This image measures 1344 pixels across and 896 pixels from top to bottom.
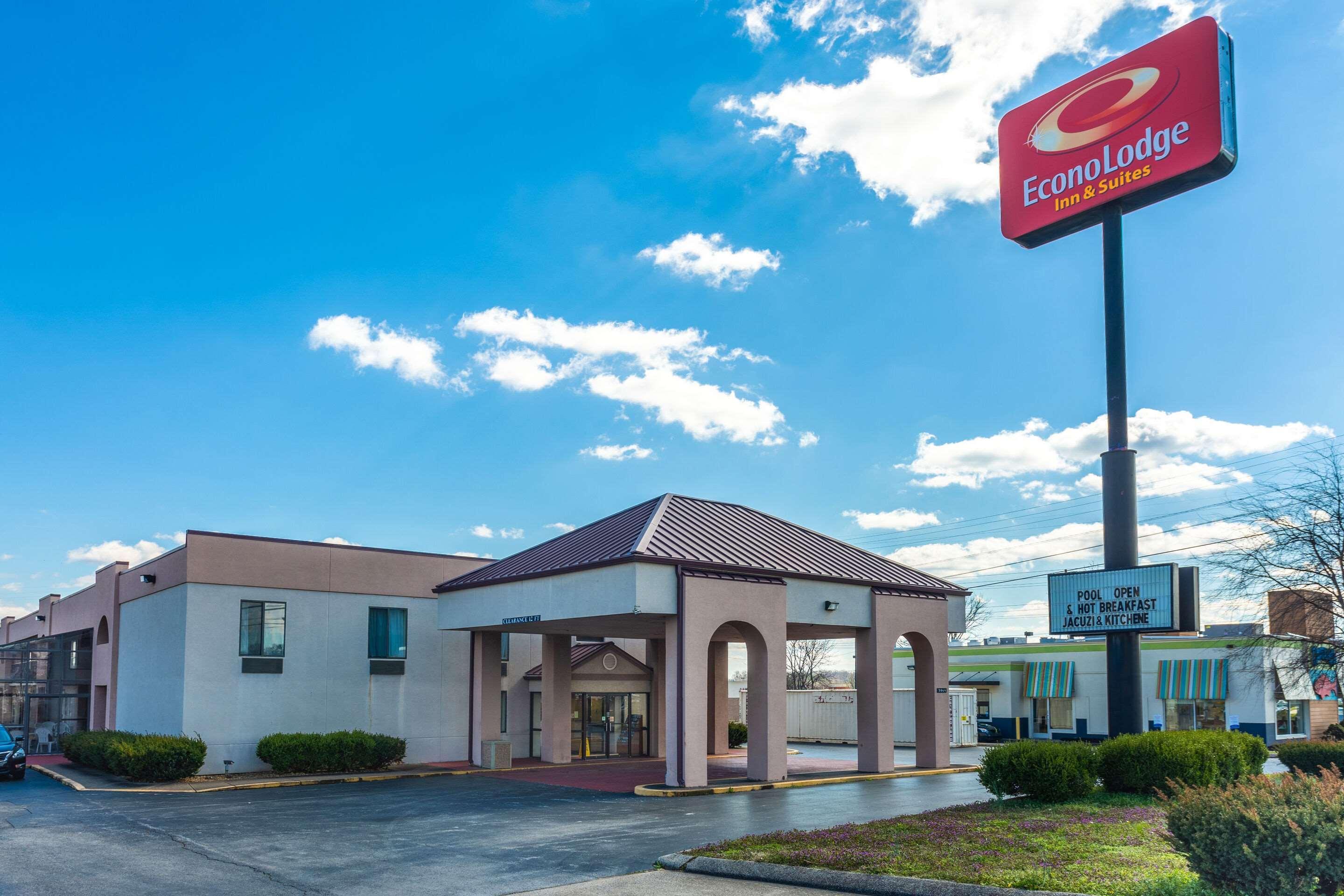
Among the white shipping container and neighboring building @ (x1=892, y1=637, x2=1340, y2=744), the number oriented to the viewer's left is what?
0

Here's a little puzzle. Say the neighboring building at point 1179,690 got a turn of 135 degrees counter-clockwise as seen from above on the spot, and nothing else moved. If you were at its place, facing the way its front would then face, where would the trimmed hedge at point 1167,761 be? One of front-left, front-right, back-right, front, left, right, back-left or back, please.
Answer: back-right

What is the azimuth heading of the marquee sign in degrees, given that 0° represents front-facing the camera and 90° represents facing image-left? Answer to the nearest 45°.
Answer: approximately 45°

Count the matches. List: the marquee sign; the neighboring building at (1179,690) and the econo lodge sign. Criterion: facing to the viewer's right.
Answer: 0

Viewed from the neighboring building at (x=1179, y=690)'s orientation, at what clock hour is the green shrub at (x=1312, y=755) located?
The green shrub is roughly at 12 o'clock from the neighboring building.

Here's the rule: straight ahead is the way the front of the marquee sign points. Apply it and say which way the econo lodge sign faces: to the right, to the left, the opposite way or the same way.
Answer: the same way

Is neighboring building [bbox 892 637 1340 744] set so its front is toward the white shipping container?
no

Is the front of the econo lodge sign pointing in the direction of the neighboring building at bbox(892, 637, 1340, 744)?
no

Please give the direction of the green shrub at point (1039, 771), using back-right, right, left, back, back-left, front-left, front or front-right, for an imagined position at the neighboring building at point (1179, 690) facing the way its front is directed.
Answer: front

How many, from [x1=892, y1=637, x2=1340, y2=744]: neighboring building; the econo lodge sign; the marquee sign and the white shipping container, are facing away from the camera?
0

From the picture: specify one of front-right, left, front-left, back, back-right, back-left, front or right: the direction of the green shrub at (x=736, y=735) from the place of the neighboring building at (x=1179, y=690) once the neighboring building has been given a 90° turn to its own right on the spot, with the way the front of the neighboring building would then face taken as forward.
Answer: front-left

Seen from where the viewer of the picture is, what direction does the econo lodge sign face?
facing the viewer and to the left of the viewer

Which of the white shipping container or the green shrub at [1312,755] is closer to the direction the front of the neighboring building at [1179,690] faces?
the green shrub

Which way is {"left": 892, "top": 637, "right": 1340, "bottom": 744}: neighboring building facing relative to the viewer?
toward the camera

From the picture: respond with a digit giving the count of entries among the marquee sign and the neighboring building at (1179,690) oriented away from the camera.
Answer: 0
